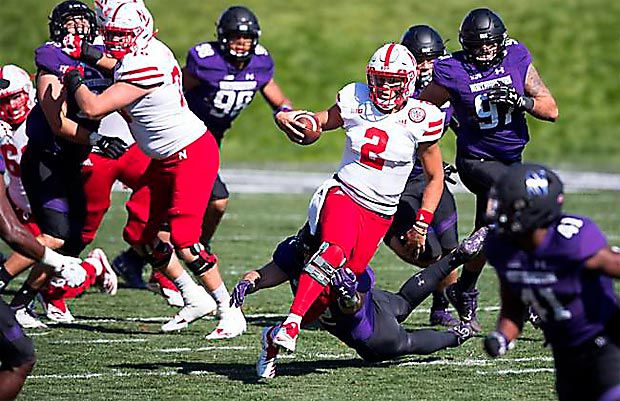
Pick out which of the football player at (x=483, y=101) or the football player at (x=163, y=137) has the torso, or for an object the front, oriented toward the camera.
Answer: the football player at (x=483, y=101)

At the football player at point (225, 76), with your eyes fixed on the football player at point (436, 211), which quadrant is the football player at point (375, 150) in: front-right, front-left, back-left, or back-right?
front-right

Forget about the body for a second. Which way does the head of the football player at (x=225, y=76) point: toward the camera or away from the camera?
toward the camera

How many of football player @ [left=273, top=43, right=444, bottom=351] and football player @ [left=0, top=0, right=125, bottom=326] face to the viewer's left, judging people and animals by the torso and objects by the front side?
0

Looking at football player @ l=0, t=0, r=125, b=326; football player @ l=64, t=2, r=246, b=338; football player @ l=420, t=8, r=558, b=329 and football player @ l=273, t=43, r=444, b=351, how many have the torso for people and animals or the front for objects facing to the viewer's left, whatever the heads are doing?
1

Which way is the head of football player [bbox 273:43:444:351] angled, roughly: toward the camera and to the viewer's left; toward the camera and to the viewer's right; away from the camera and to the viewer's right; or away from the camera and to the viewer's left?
toward the camera and to the viewer's left

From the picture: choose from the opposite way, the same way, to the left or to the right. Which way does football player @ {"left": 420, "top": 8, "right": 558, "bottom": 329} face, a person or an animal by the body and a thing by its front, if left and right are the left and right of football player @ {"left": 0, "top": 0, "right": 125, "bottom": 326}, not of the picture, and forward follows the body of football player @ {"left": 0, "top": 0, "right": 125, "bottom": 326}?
to the right

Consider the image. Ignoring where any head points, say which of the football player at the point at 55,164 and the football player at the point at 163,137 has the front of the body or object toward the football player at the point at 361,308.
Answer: the football player at the point at 55,164

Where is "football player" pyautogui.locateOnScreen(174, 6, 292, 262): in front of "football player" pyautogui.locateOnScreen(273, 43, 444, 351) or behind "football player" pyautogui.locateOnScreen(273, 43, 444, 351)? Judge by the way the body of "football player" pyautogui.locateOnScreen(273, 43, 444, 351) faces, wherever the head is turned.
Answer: behind

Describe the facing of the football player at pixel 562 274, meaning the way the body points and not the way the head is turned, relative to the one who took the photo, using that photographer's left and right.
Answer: facing the viewer and to the left of the viewer

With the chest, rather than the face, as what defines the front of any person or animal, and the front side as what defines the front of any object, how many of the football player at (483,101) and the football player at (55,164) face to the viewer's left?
0

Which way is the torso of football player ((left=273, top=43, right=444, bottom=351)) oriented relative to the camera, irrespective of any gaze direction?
toward the camera

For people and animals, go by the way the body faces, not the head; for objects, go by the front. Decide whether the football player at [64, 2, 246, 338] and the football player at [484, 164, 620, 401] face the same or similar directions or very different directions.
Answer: same or similar directions

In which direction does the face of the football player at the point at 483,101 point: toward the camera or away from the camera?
toward the camera

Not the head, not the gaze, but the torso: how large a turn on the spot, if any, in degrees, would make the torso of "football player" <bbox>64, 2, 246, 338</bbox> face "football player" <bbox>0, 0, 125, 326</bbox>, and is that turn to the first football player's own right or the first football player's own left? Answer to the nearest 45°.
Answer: approximately 45° to the first football player's own right

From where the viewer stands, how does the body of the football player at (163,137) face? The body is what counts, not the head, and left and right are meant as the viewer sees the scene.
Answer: facing to the left of the viewer
